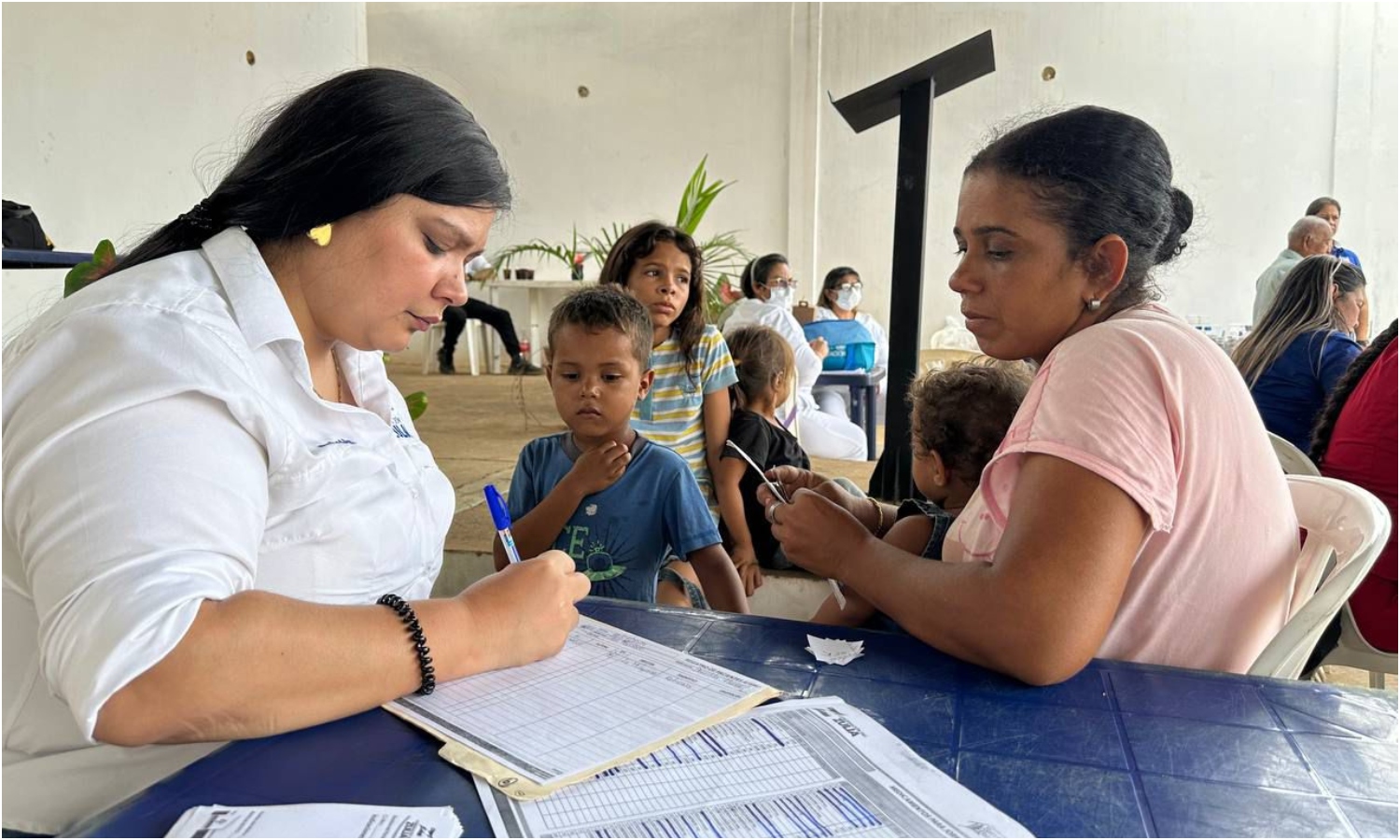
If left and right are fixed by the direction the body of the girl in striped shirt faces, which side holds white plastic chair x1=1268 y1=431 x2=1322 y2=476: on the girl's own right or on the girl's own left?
on the girl's own left

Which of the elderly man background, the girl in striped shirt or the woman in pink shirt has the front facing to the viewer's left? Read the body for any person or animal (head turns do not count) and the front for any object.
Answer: the woman in pink shirt

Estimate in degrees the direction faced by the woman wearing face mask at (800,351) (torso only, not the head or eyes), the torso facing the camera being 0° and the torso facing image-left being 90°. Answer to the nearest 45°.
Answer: approximately 315°

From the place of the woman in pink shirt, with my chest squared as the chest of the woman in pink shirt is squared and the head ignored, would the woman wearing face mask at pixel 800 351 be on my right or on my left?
on my right

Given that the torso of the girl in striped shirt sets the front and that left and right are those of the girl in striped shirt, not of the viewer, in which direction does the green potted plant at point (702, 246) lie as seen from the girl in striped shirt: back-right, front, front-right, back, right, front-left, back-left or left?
back

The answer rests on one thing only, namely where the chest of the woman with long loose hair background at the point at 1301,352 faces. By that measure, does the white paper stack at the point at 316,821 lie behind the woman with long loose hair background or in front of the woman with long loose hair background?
behind

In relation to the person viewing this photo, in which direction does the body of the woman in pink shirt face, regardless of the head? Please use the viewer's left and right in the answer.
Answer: facing to the left of the viewer
